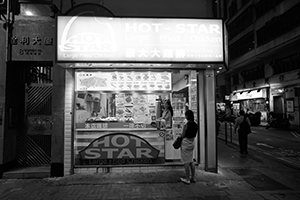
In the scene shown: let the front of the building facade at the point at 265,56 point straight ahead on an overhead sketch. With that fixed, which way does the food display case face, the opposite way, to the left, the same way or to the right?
to the left

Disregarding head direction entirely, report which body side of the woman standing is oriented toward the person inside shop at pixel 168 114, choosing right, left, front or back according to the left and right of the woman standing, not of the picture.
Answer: front

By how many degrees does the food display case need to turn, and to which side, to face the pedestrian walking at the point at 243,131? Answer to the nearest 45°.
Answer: approximately 90° to its left

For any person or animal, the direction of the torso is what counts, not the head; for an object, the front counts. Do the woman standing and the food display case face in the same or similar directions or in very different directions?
very different directions

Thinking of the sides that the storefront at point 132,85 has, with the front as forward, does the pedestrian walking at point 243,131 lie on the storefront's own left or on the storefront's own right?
on the storefront's own left

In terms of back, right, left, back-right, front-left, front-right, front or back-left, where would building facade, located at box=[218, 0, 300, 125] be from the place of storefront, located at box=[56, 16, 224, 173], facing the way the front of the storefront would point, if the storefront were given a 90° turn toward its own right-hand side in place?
back-right

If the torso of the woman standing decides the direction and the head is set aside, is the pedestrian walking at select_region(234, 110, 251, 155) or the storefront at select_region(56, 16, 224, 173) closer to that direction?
the storefront

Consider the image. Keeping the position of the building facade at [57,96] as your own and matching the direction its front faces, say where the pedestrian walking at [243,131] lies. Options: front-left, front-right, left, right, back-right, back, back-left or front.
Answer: left

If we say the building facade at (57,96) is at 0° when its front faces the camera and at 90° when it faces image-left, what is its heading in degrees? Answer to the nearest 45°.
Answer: approximately 0°

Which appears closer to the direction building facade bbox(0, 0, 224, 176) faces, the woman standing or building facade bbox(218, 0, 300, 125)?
the woman standing

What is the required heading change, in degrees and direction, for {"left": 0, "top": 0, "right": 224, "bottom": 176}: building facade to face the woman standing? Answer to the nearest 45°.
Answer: approximately 45° to its left

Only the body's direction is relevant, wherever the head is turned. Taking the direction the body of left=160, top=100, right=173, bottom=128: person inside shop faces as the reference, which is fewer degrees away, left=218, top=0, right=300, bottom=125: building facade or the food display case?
the food display case
